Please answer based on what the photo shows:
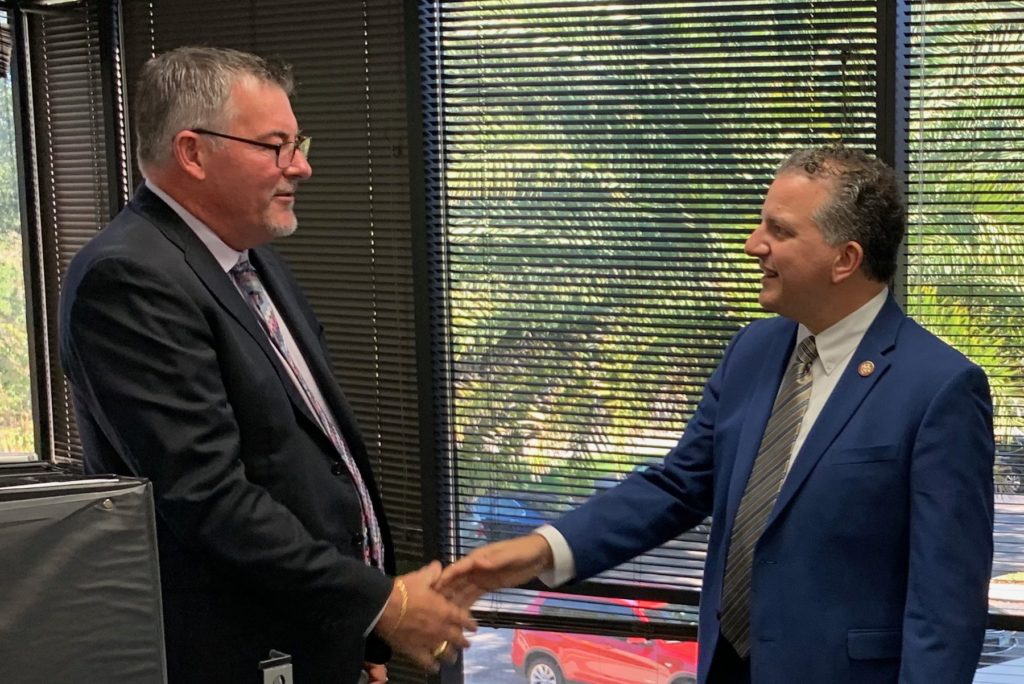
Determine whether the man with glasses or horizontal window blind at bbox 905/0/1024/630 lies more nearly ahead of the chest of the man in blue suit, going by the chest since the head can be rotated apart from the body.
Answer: the man with glasses

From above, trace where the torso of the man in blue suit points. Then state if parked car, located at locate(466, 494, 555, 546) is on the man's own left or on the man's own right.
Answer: on the man's own right

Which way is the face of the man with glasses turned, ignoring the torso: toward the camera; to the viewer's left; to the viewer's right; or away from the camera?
to the viewer's right

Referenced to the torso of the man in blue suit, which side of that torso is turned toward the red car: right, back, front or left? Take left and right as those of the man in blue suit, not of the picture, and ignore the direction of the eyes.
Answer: right

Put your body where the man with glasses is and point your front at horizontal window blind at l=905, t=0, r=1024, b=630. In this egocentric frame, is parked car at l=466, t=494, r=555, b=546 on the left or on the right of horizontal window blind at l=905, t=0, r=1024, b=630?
left
